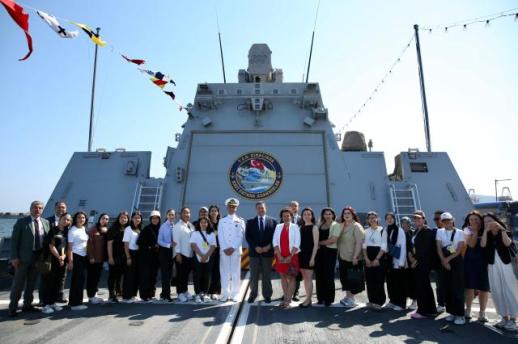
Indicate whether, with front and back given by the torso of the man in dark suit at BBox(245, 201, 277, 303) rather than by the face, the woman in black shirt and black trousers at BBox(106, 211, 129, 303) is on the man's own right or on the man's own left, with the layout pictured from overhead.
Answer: on the man's own right

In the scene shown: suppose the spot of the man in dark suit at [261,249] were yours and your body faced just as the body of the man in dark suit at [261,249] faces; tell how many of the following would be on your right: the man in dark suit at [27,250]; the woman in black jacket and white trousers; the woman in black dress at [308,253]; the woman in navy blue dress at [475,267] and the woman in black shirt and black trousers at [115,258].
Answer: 2

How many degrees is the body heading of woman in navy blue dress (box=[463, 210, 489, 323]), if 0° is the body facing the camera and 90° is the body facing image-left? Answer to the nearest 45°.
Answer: approximately 0°

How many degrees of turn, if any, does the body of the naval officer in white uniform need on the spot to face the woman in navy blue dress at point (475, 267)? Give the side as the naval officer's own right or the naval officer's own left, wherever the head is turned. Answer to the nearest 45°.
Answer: approximately 90° to the naval officer's own left

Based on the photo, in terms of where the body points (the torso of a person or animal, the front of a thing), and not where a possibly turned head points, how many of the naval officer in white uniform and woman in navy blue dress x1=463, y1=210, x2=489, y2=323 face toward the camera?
2

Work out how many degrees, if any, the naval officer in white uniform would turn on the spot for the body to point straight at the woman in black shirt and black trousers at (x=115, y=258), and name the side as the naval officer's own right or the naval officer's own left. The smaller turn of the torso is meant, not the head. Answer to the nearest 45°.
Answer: approximately 90° to the naval officer's own right

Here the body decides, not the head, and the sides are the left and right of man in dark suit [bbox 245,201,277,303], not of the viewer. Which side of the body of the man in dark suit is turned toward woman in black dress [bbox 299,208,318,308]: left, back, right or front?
left

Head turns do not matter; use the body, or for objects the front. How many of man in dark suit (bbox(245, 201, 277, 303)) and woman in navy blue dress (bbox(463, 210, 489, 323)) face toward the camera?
2

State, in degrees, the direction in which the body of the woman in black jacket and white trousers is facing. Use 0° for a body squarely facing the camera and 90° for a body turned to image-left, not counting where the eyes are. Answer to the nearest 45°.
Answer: approximately 45°

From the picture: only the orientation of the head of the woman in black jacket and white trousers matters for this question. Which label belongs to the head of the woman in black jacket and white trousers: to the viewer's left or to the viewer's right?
to the viewer's left

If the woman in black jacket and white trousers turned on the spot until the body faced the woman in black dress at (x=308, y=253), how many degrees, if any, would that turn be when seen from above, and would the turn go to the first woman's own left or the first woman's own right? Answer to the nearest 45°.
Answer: approximately 45° to the first woman's own right

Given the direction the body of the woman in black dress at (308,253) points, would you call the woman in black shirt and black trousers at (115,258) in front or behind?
in front
